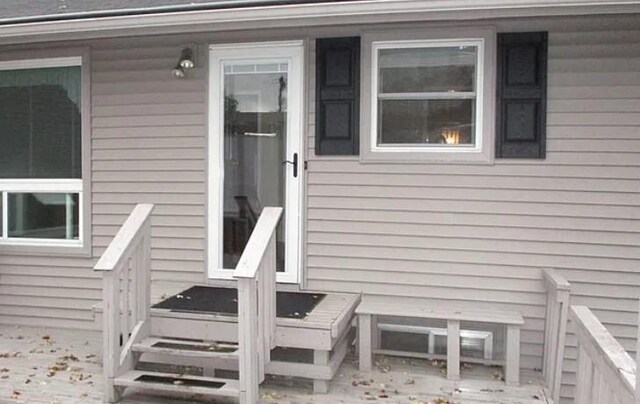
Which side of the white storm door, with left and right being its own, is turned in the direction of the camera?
front

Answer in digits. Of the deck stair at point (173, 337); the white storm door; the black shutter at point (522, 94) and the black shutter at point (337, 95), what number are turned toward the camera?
4

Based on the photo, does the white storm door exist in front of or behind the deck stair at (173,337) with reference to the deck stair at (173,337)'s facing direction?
behind

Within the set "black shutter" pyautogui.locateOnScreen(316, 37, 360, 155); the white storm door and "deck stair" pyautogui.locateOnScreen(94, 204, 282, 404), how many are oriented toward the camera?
3

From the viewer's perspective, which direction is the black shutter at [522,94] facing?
toward the camera

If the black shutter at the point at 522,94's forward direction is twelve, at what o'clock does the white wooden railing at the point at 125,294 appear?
The white wooden railing is roughly at 2 o'clock from the black shutter.

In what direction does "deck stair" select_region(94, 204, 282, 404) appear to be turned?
toward the camera

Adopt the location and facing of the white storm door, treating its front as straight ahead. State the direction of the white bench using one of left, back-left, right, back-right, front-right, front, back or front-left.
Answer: front-left

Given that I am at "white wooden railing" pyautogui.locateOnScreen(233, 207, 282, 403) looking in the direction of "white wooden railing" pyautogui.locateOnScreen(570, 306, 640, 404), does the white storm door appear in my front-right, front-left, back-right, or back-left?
back-left
